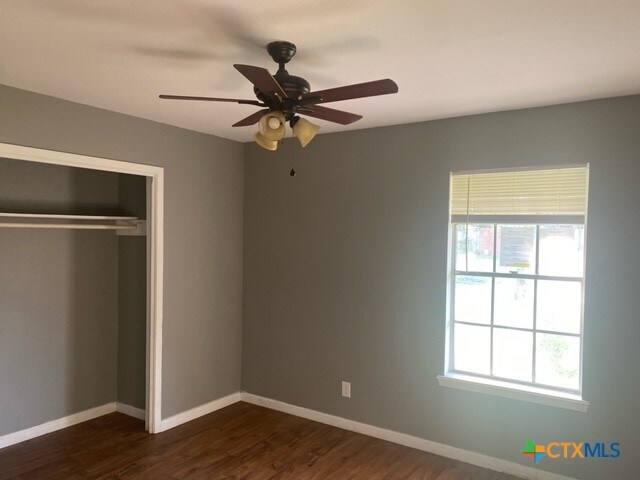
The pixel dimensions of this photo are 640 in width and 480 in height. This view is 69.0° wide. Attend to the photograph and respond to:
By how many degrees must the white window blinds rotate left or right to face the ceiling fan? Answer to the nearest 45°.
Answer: approximately 45° to its right

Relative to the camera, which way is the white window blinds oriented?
toward the camera
